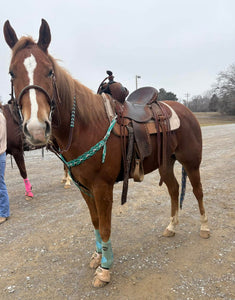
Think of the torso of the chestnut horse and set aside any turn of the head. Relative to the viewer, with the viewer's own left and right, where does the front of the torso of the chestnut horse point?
facing the viewer and to the left of the viewer

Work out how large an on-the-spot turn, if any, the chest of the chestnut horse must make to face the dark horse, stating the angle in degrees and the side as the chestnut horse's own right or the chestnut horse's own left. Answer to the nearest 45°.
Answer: approximately 90° to the chestnut horse's own right
